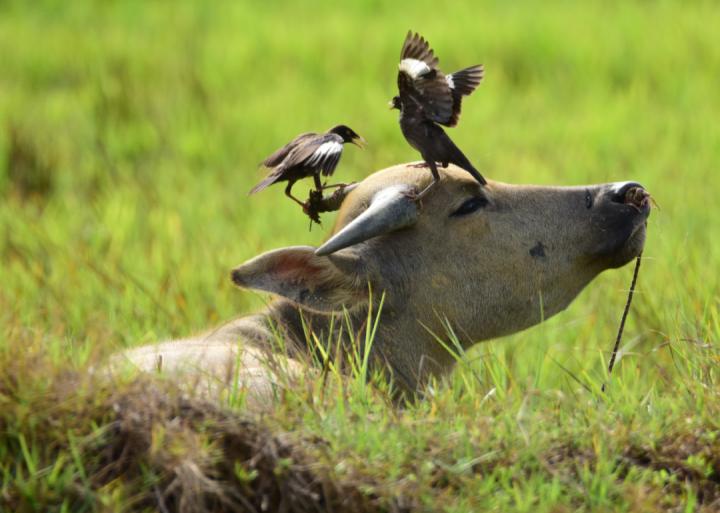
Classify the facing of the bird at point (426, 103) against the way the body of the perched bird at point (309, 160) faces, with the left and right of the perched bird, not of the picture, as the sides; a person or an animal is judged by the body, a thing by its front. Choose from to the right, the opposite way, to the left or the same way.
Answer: the opposite way

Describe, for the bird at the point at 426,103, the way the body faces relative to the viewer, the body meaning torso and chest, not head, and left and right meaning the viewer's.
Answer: facing to the left of the viewer

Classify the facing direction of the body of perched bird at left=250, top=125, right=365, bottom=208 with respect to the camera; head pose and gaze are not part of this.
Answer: to the viewer's right

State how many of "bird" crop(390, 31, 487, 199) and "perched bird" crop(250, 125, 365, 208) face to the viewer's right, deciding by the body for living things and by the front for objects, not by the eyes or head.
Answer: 1

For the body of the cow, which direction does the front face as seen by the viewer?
to the viewer's right
